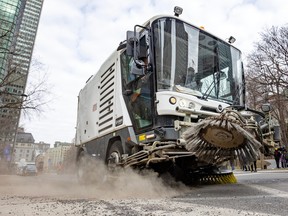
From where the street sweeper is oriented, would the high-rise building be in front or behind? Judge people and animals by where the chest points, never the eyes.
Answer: behind

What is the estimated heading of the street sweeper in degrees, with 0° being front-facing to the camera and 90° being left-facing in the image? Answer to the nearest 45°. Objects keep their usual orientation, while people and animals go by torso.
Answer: approximately 315°

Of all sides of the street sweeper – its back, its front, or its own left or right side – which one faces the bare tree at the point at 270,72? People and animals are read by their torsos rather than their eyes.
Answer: left
